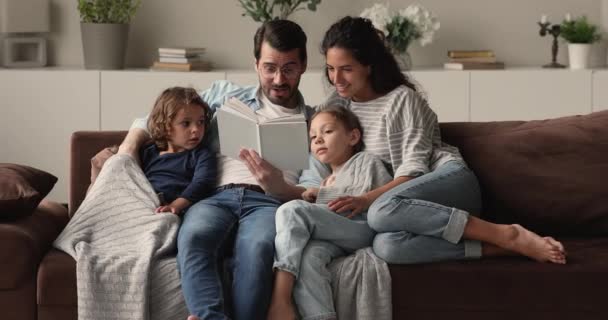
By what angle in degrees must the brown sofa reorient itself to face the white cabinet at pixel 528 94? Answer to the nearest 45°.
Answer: approximately 180°

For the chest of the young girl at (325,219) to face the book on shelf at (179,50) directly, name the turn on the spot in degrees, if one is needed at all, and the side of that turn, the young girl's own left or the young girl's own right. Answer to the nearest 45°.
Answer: approximately 135° to the young girl's own right

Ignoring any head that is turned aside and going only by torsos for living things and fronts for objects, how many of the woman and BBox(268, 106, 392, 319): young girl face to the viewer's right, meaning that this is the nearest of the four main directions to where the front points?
0

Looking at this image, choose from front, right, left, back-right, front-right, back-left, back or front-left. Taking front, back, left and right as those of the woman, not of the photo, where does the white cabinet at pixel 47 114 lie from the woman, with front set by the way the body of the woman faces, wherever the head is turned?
right

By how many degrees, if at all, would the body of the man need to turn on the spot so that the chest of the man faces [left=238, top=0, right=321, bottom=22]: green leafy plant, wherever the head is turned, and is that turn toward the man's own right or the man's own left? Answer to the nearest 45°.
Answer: approximately 180°

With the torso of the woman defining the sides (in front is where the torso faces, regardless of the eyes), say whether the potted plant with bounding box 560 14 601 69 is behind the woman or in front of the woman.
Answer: behind

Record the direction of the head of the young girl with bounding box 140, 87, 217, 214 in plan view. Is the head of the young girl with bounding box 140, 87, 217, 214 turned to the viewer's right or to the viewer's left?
to the viewer's right

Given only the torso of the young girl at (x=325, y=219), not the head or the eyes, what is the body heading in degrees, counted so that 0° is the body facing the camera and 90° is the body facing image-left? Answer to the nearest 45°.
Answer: approximately 45°
